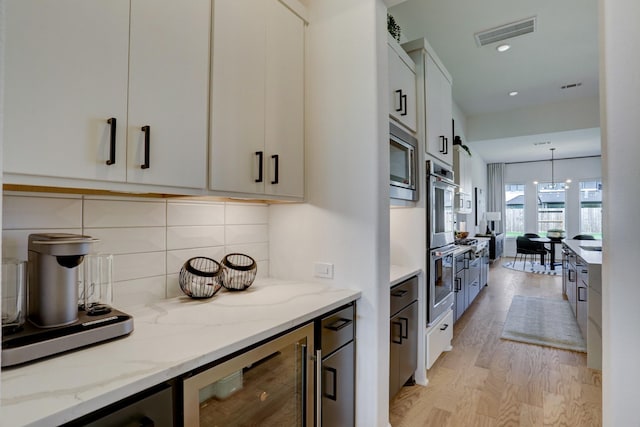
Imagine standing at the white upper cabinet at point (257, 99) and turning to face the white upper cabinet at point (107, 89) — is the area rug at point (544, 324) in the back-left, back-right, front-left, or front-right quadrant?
back-left

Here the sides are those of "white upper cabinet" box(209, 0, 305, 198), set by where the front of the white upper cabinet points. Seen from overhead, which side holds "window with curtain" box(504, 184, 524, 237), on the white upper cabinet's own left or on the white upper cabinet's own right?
on the white upper cabinet's own left

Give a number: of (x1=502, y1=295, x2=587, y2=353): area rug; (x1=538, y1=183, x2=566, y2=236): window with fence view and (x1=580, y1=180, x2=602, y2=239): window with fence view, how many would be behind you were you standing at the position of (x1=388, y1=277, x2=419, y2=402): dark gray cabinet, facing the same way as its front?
0

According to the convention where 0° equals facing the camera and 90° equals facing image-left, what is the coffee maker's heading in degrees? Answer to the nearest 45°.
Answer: approximately 315°

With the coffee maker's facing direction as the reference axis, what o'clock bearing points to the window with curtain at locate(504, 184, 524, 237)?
The window with curtain is roughly at 10 o'clock from the coffee maker.

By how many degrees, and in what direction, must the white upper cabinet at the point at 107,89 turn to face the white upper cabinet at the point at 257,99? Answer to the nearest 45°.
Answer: approximately 45° to its left

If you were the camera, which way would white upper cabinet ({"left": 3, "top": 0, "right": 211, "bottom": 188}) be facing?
facing the viewer and to the right of the viewer

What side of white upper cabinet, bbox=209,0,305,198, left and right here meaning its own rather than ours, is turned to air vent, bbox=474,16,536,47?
left

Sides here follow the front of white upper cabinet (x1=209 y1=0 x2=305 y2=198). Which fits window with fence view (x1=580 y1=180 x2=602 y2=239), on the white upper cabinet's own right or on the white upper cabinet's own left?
on the white upper cabinet's own left

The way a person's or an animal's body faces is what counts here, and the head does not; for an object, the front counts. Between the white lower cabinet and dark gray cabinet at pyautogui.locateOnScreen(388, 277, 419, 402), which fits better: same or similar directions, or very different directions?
same or similar directions

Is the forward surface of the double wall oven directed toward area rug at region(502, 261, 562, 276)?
no
